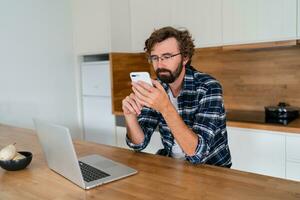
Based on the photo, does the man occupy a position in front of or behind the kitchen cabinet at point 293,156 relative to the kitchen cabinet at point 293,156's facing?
in front

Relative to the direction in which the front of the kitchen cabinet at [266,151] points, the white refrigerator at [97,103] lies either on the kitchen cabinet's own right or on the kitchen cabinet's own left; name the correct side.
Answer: on the kitchen cabinet's own right

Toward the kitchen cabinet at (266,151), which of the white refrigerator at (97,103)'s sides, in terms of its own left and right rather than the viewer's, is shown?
left

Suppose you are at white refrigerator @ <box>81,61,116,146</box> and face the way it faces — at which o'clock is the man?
The man is roughly at 10 o'clock from the white refrigerator.

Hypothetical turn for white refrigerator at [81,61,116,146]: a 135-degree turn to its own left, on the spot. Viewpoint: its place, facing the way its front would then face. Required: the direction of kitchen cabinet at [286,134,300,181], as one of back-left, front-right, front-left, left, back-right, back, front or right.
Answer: front-right

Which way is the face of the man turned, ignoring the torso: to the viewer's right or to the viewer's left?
to the viewer's left

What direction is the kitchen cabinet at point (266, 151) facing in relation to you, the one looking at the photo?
facing the viewer and to the left of the viewer

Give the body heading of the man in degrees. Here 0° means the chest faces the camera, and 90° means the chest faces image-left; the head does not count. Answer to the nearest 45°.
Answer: approximately 45°
